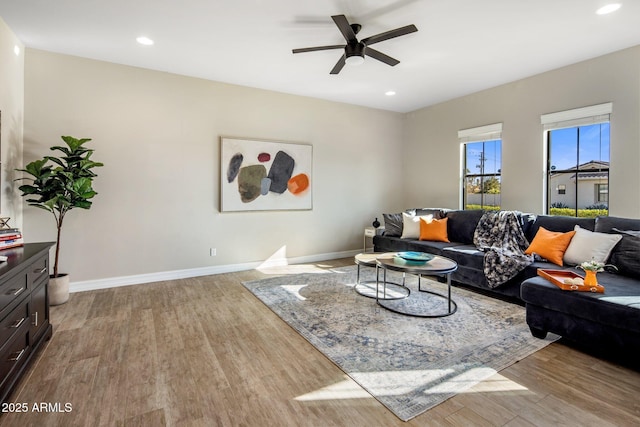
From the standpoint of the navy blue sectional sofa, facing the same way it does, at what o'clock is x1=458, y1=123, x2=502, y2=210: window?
The window is roughly at 4 o'clock from the navy blue sectional sofa.

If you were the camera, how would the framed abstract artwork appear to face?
facing the viewer and to the right of the viewer

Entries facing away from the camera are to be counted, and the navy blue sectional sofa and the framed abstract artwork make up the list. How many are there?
0

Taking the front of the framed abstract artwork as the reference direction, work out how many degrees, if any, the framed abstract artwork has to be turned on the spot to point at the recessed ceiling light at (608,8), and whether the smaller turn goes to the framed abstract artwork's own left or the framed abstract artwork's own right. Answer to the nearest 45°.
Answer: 0° — it already faces it

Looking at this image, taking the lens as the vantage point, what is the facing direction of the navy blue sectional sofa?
facing the viewer and to the left of the viewer

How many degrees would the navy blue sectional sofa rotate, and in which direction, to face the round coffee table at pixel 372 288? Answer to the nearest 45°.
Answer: approximately 45° to its right

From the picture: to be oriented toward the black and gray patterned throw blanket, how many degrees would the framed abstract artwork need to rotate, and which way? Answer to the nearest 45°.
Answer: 0° — it already faces it

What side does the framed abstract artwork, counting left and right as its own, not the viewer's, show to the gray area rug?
front

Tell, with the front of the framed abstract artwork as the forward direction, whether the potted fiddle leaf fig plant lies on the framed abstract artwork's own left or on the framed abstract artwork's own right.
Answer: on the framed abstract artwork's own right

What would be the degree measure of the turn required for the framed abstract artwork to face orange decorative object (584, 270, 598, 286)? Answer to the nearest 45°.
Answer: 0° — it already faces it

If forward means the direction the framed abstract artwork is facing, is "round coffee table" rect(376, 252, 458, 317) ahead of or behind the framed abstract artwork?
ahead
